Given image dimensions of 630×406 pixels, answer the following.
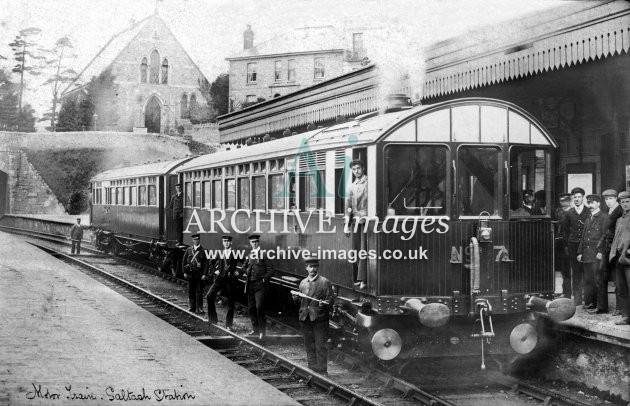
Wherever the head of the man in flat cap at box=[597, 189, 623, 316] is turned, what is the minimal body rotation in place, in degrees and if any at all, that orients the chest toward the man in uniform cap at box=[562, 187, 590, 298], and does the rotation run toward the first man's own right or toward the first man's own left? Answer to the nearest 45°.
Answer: approximately 90° to the first man's own right

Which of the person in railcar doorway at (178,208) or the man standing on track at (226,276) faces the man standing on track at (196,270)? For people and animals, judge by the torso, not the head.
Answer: the person in railcar doorway

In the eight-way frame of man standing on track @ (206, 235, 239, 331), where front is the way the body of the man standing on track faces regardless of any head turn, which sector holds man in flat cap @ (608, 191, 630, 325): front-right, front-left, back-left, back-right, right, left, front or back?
front-left

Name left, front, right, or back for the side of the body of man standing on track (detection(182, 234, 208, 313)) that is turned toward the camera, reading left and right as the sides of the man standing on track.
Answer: front

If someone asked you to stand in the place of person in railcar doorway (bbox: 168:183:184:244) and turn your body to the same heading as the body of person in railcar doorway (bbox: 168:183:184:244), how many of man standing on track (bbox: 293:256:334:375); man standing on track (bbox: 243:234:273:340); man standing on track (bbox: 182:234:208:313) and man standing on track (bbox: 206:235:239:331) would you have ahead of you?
4

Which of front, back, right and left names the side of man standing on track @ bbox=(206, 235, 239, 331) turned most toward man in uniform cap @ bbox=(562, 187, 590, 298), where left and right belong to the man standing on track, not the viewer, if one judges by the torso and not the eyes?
left

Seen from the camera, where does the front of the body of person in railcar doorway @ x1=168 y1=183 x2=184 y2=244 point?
toward the camera

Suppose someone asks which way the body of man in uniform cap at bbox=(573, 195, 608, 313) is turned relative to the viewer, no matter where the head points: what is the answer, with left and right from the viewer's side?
facing the viewer and to the left of the viewer

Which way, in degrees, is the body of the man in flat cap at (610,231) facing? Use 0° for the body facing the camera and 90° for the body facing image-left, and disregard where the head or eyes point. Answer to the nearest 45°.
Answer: approximately 45°

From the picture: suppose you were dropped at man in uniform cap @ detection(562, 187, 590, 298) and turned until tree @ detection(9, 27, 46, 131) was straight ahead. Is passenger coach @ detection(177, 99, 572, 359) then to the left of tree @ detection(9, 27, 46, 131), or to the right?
left
